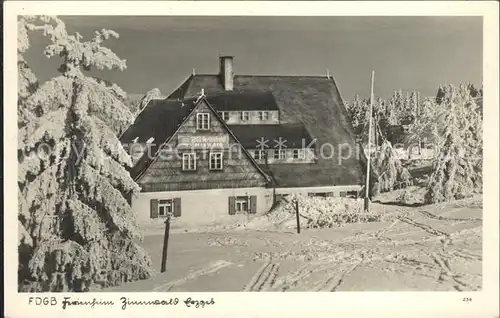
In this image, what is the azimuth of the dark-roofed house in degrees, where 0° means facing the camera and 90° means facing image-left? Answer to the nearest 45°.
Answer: approximately 0°

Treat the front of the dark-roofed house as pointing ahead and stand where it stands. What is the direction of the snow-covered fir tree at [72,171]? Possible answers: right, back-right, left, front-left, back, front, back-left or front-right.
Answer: right

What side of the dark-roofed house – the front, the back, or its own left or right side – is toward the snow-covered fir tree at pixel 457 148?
left
